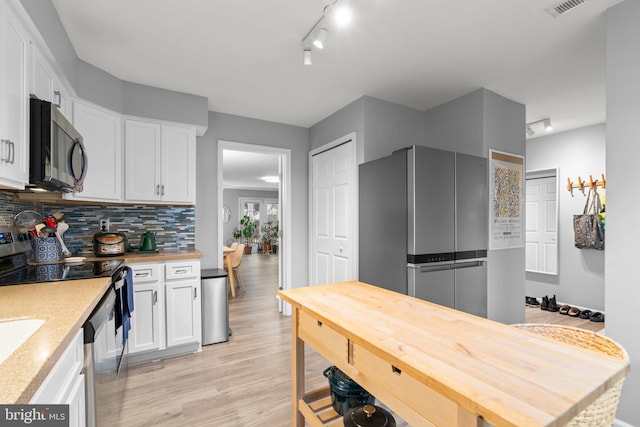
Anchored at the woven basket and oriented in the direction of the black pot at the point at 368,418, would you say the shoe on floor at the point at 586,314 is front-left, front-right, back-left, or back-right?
back-right

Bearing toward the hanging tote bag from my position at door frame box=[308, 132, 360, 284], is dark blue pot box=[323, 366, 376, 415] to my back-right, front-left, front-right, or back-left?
back-right

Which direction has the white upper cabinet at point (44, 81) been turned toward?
to the viewer's right

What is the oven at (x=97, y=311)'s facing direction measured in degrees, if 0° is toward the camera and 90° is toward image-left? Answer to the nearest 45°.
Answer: approximately 270°

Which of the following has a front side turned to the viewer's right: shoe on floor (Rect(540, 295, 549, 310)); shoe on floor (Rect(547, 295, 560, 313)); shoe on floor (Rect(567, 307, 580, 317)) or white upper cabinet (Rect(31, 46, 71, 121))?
the white upper cabinet

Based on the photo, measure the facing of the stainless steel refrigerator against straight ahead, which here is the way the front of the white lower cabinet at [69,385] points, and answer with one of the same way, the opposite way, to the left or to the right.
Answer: to the right

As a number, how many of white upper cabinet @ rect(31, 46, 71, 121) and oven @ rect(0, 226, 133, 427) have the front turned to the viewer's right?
2

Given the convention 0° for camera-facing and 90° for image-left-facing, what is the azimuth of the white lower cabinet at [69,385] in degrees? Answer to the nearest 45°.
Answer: approximately 270°
